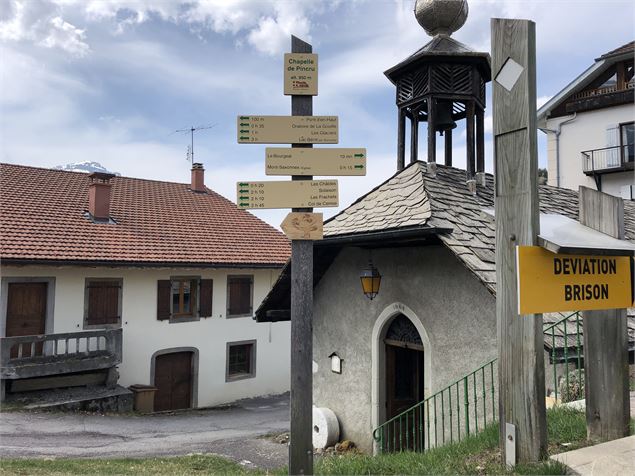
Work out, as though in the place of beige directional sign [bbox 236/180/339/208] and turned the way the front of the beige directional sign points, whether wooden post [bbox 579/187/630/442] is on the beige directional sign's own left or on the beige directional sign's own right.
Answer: on the beige directional sign's own left

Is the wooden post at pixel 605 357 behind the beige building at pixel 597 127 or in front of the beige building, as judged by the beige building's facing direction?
in front

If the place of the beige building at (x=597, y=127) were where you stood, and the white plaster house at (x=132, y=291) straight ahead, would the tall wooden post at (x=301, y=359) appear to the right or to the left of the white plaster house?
left

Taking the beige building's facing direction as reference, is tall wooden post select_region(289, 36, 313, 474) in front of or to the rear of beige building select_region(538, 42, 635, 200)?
in front

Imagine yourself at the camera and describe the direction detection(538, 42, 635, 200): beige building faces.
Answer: facing the viewer and to the left of the viewer

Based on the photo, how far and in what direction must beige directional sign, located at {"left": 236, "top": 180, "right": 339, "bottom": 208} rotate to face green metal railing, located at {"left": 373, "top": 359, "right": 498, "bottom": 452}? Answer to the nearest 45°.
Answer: approximately 135° to its left

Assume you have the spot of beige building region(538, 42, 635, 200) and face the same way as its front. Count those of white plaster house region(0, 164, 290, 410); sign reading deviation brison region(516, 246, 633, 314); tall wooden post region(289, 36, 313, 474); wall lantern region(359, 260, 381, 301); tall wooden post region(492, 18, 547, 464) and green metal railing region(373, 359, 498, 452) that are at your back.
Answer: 0

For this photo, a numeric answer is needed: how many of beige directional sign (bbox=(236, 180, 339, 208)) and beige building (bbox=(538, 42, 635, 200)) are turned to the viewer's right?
0

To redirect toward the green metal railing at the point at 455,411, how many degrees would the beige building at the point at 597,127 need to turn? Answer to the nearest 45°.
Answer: approximately 45° to its left

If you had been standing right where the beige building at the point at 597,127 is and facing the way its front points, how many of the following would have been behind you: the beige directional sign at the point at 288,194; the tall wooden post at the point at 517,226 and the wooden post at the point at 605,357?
0

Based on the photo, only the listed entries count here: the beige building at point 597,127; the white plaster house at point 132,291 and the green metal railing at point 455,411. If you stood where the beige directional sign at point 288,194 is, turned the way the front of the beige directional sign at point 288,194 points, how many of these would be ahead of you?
0

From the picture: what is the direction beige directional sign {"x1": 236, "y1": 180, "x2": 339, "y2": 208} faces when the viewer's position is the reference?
facing the viewer

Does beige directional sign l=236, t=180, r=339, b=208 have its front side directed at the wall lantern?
no

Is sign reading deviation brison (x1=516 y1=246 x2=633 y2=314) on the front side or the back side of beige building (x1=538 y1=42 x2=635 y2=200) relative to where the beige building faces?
on the front side

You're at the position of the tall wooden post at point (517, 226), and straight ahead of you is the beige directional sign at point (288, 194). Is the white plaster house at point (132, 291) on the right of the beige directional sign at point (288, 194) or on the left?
right
